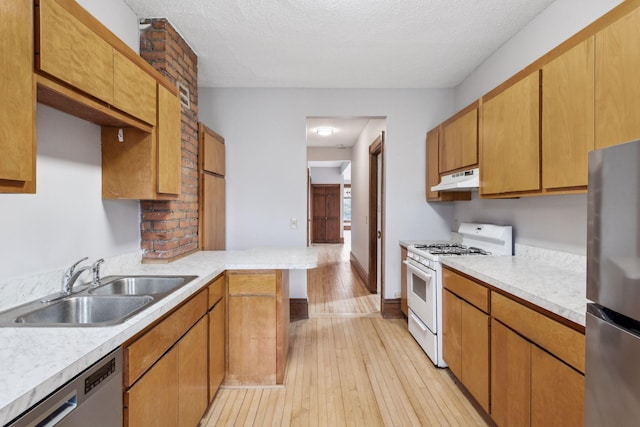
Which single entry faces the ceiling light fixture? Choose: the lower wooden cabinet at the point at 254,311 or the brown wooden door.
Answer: the brown wooden door

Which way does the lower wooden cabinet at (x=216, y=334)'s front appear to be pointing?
to the viewer's right

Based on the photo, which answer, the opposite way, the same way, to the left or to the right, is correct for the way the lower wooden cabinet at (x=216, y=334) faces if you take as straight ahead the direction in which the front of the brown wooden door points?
to the left

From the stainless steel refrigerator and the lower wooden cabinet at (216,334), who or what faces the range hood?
the lower wooden cabinet

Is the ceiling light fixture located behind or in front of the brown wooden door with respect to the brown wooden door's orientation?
in front

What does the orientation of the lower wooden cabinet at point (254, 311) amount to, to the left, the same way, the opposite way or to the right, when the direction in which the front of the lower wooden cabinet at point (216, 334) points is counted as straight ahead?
to the right

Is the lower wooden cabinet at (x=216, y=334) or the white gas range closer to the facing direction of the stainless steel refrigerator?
the lower wooden cabinet

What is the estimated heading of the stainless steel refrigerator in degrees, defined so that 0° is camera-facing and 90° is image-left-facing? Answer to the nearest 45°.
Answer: approximately 45°

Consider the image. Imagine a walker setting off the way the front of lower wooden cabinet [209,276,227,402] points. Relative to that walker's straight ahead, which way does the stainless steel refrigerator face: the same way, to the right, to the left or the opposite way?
the opposite way

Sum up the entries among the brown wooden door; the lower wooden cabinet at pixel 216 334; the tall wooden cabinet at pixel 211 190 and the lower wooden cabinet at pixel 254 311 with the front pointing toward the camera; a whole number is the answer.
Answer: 2

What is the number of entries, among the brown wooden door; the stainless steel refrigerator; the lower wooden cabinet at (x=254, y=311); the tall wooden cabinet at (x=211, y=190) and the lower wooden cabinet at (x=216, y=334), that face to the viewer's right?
2

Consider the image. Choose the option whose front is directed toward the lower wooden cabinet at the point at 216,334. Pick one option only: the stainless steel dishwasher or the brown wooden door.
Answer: the brown wooden door

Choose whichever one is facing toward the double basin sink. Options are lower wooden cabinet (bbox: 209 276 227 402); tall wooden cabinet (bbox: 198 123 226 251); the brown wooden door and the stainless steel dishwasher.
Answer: the brown wooden door

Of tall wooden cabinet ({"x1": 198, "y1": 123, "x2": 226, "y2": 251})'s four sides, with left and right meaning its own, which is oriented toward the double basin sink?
right

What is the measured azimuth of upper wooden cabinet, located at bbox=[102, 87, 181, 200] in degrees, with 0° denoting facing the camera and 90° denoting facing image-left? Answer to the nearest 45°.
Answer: approximately 315°

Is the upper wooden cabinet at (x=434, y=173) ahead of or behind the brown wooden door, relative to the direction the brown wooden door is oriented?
ahead
